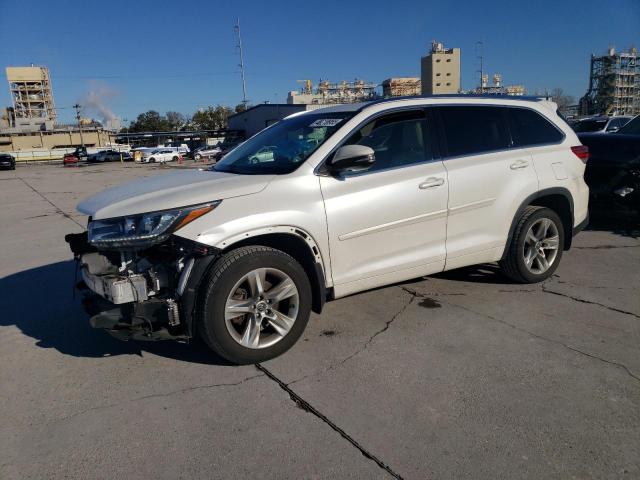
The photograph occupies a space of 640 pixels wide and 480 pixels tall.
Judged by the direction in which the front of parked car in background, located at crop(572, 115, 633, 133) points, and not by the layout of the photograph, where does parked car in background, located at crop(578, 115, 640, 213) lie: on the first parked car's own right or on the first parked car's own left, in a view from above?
on the first parked car's own left

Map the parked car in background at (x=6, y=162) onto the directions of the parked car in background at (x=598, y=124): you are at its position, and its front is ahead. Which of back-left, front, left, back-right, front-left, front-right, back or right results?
front-right

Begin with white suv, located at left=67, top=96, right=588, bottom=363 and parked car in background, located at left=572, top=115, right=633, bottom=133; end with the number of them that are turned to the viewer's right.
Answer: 0

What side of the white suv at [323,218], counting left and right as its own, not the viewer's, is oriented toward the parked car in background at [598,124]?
back

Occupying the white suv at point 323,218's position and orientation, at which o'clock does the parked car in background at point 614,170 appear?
The parked car in background is roughly at 6 o'clock from the white suv.

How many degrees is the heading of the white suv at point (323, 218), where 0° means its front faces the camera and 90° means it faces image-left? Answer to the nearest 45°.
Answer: approximately 45°

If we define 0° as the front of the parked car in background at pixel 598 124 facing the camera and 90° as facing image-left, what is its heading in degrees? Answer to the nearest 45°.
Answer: approximately 45°
